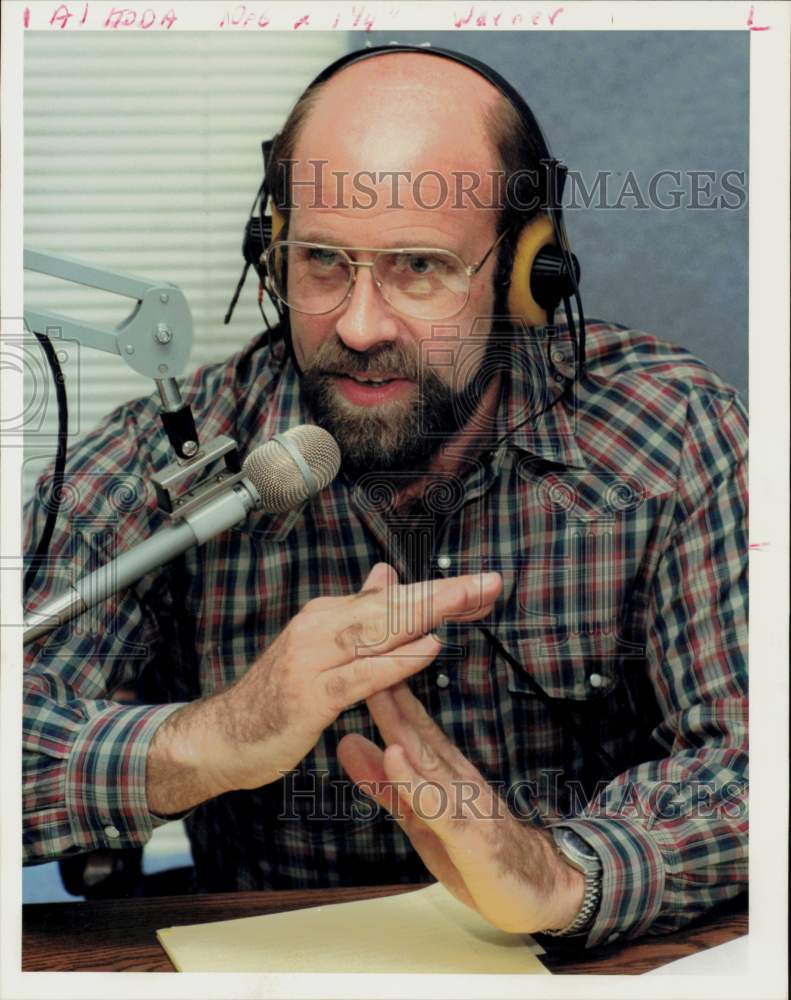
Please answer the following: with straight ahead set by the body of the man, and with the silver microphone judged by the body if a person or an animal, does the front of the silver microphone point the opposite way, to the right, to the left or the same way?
to the left

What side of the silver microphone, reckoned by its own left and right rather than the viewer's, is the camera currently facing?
right

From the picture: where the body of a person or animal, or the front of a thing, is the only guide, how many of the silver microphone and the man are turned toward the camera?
1

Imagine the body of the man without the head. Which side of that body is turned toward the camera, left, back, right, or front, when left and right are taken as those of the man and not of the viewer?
front

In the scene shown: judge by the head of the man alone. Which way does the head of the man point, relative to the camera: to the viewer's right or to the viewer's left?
to the viewer's left
